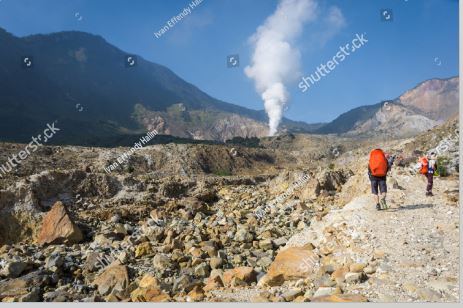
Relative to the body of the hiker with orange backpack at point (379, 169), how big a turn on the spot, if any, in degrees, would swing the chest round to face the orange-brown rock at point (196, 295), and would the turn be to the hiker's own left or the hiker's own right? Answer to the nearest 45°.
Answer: approximately 135° to the hiker's own left

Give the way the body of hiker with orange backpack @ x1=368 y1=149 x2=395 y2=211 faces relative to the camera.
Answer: away from the camera

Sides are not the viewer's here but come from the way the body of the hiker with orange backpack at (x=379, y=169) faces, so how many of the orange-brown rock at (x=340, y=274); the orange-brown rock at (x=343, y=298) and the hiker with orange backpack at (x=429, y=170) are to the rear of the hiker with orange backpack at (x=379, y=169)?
2

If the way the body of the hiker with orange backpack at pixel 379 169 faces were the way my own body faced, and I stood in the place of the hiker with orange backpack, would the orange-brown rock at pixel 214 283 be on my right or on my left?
on my left

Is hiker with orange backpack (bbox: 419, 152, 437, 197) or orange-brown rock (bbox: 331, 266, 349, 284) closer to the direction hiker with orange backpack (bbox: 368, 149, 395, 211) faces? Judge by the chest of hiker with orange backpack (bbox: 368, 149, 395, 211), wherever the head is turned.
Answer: the hiker with orange backpack

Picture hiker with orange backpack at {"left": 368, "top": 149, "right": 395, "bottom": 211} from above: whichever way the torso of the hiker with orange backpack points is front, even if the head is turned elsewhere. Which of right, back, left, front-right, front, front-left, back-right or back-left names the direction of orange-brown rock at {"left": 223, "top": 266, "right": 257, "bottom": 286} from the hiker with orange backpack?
back-left

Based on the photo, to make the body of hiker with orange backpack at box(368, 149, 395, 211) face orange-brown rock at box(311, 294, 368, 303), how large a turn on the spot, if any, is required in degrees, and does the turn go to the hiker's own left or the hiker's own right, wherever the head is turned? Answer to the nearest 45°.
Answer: approximately 180°

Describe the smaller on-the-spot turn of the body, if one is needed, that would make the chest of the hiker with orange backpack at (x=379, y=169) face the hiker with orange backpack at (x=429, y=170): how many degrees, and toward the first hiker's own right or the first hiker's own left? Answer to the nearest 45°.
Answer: approximately 45° to the first hiker's own right

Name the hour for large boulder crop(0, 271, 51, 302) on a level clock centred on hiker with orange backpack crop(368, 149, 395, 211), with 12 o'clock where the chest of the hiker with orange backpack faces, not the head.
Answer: The large boulder is roughly at 8 o'clock from the hiker with orange backpack.

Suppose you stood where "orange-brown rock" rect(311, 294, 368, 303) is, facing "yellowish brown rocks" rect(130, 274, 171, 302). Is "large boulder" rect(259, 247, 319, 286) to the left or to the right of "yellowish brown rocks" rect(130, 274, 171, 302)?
right

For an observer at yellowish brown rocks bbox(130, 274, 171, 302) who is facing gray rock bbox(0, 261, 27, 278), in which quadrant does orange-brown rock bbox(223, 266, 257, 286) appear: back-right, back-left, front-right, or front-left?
back-right
